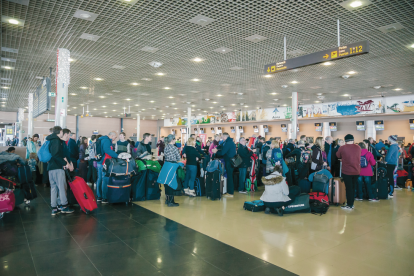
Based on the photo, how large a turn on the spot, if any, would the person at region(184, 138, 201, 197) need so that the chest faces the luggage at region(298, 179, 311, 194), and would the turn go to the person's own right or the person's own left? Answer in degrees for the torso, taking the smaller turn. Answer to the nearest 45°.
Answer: approximately 45° to the person's own right

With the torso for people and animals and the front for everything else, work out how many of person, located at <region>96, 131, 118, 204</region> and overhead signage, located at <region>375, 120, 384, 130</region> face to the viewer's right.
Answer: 1

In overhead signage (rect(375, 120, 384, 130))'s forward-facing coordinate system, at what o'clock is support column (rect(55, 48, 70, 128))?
The support column is roughly at 1 o'clock from the overhead signage.

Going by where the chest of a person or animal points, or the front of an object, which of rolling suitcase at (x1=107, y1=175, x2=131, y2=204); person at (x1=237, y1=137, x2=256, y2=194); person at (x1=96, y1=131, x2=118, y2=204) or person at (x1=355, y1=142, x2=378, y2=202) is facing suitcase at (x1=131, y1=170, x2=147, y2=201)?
person at (x1=96, y1=131, x2=118, y2=204)

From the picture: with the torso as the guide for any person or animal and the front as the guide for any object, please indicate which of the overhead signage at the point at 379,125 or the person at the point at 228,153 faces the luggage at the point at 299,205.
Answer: the overhead signage

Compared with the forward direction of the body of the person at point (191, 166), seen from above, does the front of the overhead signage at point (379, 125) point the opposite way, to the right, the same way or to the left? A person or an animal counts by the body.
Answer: the opposite way

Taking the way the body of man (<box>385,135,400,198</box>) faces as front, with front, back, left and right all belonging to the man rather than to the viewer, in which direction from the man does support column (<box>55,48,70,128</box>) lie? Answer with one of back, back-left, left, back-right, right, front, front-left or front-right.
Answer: front-left

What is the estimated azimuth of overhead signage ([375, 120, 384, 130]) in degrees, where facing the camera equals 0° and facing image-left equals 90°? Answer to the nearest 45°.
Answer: approximately 0°
